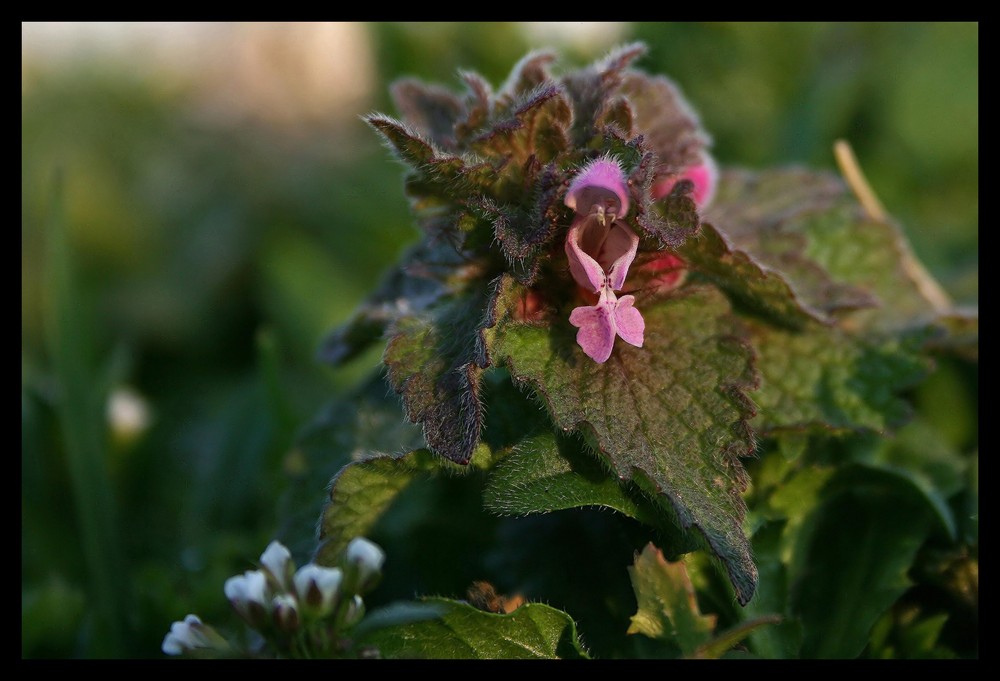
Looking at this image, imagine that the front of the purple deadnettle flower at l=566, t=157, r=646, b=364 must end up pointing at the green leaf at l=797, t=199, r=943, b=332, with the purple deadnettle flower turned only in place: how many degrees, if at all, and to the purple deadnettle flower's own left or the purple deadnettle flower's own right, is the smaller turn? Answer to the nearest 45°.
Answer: approximately 135° to the purple deadnettle flower's own left

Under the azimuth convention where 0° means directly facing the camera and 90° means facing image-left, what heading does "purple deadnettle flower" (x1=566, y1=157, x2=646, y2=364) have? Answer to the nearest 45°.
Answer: approximately 0°
